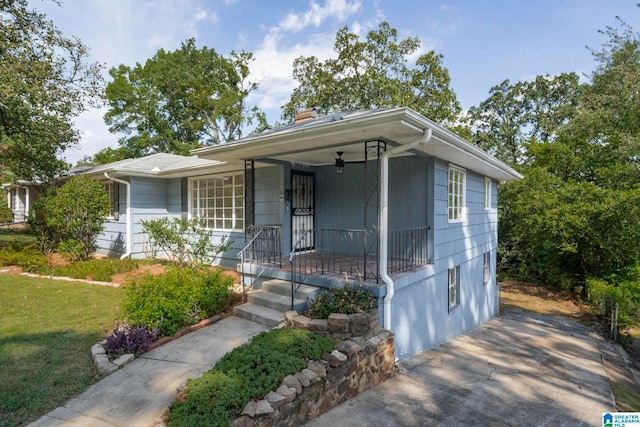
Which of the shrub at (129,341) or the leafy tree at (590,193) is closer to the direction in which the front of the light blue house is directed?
the shrub

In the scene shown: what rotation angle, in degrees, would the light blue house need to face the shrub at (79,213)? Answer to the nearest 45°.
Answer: approximately 45° to its right

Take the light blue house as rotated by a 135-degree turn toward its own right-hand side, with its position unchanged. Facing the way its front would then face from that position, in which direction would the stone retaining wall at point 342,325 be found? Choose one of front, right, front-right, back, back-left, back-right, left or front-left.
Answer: back

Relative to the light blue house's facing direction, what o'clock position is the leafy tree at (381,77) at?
The leafy tree is roughly at 5 o'clock from the light blue house.

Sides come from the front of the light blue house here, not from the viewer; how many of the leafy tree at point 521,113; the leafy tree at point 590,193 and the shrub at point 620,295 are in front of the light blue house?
0

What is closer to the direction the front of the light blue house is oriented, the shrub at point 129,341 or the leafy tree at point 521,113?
the shrub

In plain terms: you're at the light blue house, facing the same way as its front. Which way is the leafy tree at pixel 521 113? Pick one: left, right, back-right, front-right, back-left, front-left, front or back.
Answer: back

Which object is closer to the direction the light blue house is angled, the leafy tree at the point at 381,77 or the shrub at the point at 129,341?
the shrub

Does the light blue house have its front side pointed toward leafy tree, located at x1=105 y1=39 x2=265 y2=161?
no

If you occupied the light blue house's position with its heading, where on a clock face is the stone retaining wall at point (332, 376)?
The stone retaining wall is roughly at 11 o'clock from the light blue house.

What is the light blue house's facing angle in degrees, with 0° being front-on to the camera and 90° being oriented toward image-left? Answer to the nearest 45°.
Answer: approximately 45°

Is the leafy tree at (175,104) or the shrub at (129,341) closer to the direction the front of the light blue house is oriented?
the shrub

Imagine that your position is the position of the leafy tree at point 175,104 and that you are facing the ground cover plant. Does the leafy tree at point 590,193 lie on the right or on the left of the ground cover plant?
left
